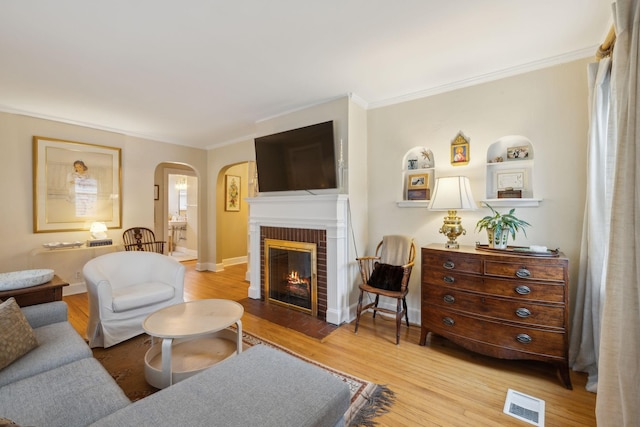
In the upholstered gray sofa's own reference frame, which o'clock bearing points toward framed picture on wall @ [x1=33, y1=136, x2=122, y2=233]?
The framed picture on wall is roughly at 10 o'clock from the upholstered gray sofa.

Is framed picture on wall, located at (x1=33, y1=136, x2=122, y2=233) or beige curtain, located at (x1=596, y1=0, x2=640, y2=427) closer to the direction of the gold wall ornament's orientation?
the beige curtain

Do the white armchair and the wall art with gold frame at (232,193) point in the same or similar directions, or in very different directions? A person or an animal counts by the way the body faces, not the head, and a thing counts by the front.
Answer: same or similar directions

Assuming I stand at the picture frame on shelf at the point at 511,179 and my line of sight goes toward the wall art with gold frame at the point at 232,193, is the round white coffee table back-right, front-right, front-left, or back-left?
front-left

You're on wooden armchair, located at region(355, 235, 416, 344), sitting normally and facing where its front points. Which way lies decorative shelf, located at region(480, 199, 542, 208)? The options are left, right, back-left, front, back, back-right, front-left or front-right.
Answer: back-left

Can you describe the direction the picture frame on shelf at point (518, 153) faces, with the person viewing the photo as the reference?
facing the viewer

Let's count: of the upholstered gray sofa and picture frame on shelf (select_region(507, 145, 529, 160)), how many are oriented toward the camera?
1

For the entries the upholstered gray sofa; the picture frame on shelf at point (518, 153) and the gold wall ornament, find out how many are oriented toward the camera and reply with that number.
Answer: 2

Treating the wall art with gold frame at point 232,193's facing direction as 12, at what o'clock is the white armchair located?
The white armchair is roughly at 2 o'clock from the wall art with gold frame.

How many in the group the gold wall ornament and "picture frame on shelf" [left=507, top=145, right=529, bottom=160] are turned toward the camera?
2

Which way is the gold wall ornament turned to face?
toward the camera

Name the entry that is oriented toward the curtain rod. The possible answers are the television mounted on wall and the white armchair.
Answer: the white armchair

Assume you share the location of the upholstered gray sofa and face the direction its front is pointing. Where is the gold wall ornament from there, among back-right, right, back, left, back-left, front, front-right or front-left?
front-right

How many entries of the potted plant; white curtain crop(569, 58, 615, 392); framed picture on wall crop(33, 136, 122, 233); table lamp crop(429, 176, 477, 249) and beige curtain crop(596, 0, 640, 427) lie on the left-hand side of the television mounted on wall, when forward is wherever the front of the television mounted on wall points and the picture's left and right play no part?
4

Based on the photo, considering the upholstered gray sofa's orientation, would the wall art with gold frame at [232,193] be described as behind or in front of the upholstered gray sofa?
in front

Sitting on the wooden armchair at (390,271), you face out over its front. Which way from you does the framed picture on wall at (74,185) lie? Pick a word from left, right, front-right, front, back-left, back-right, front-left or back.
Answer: front-right
